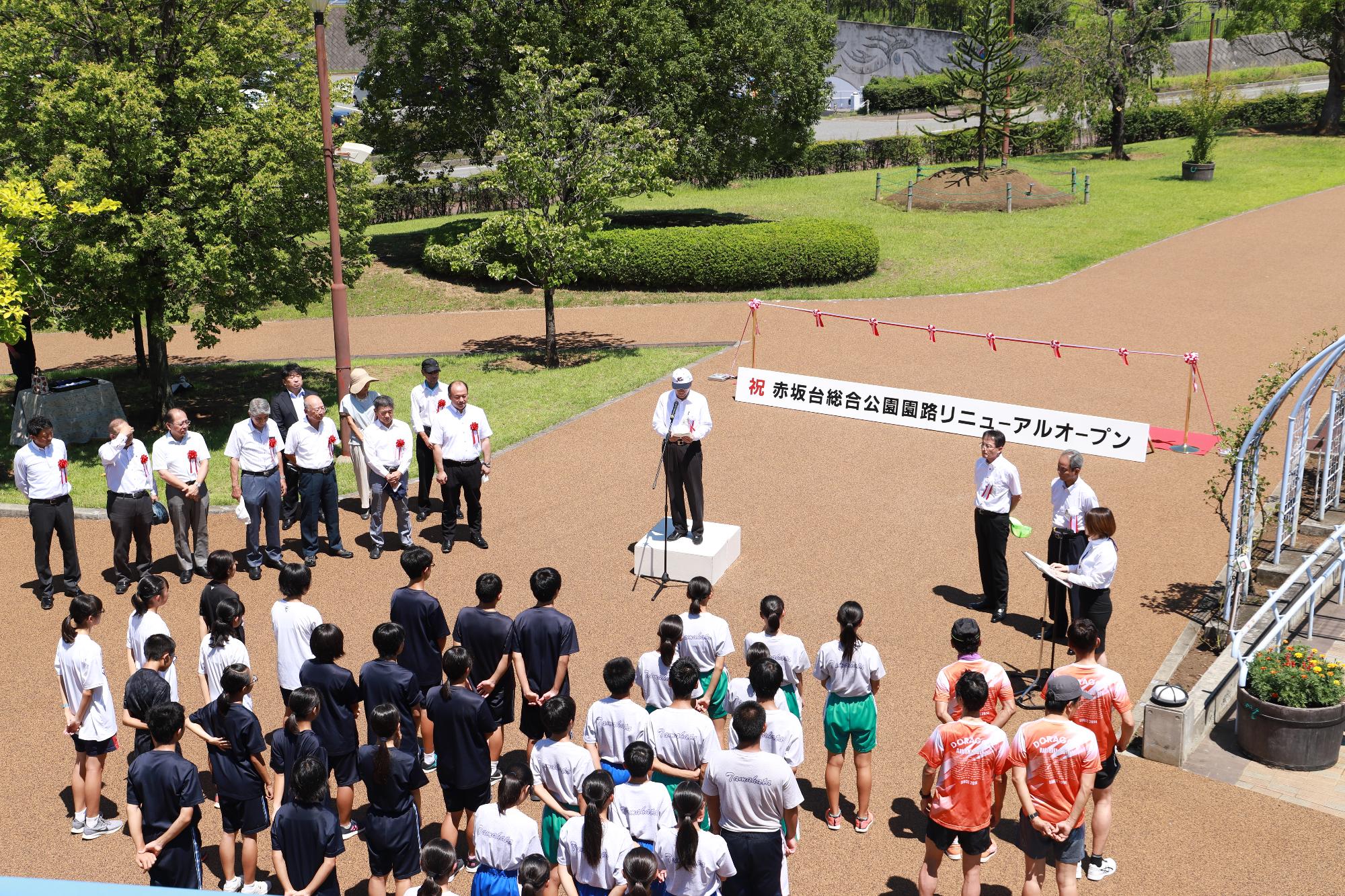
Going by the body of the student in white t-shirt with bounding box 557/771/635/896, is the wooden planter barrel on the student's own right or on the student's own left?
on the student's own right

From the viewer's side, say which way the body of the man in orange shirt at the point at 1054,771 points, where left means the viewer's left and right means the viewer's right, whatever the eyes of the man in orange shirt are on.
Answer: facing away from the viewer

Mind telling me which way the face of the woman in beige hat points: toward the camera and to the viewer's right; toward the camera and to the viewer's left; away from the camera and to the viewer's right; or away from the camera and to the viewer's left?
toward the camera and to the viewer's right

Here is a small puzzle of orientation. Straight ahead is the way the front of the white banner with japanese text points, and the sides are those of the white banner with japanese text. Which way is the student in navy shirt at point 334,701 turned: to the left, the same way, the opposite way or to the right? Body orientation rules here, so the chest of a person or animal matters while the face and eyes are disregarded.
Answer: the opposite way

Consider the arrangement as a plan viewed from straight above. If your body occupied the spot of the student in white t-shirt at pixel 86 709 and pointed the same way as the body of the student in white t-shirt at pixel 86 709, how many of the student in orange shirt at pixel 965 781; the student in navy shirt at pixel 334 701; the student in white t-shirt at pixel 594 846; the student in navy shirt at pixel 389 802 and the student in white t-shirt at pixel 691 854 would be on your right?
5

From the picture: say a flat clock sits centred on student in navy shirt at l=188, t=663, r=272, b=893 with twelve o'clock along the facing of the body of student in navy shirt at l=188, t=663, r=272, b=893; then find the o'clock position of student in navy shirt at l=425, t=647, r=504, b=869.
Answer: student in navy shirt at l=425, t=647, r=504, b=869 is roughly at 2 o'clock from student in navy shirt at l=188, t=663, r=272, b=893.

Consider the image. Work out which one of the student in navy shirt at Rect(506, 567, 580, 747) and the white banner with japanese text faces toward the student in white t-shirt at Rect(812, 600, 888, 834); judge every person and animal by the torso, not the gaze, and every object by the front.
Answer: the white banner with japanese text

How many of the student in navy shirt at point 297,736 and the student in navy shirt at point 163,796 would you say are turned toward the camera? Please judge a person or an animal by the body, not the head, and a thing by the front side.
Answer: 0

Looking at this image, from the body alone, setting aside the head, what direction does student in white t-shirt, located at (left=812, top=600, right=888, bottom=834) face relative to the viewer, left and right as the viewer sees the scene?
facing away from the viewer

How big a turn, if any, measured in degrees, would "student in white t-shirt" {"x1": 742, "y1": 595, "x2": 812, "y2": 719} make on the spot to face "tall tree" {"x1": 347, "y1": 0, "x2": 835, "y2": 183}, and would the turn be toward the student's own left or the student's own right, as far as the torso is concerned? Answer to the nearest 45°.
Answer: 0° — they already face it

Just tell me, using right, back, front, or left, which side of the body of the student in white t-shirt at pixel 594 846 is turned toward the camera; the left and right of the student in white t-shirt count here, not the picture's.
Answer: back

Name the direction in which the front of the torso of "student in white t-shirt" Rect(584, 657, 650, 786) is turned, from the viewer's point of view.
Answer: away from the camera
